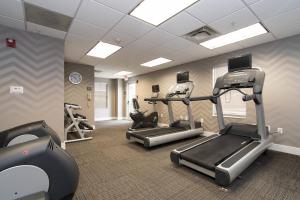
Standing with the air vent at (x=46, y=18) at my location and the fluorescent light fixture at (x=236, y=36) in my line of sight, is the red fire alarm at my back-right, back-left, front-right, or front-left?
back-left

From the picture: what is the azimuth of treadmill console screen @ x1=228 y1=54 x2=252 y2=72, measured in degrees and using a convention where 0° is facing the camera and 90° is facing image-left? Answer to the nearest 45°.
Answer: approximately 45°

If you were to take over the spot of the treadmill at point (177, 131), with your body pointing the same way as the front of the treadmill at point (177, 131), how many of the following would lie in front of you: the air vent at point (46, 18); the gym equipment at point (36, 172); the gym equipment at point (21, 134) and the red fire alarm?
0

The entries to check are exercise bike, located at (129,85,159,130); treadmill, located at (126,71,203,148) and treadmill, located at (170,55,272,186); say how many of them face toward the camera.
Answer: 0

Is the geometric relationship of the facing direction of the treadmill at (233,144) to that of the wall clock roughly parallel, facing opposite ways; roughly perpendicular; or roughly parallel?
roughly perpendicular

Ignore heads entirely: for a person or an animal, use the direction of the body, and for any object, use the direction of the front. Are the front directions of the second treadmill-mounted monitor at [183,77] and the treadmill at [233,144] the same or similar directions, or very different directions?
very different directions

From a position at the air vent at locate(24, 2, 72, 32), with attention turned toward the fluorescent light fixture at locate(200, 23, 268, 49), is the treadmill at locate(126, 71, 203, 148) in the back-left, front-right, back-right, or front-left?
front-left

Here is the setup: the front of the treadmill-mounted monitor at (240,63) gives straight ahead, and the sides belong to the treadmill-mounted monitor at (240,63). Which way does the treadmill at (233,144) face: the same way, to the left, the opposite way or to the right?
the opposite way

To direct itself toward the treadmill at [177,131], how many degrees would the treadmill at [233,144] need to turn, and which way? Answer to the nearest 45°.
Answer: approximately 90° to its left

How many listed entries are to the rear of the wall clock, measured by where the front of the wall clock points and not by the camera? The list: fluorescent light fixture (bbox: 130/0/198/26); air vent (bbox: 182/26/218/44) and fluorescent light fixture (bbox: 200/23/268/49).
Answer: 0

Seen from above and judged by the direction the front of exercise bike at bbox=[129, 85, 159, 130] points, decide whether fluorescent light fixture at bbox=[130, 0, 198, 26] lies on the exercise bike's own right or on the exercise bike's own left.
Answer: on the exercise bike's own right

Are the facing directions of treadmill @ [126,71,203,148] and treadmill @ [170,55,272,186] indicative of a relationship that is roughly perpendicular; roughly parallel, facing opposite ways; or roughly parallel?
roughly parallel

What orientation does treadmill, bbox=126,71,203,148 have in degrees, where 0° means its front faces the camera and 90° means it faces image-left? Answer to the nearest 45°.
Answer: approximately 225°

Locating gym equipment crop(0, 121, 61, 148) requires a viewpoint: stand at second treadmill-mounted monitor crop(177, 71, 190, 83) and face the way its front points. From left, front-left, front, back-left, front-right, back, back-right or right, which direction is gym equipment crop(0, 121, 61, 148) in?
front

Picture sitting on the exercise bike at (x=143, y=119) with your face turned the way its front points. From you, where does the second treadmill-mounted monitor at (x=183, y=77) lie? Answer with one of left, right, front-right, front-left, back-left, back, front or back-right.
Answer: front-right
